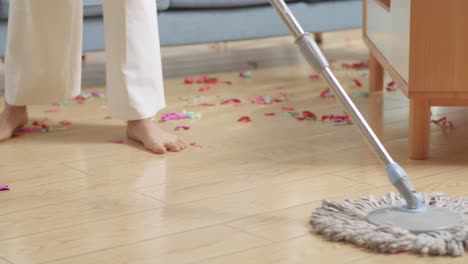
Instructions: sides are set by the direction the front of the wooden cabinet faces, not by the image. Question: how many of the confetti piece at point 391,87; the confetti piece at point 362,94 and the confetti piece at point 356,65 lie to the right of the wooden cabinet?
3

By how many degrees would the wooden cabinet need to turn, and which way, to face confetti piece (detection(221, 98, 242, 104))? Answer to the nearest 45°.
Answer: approximately 45° to its right

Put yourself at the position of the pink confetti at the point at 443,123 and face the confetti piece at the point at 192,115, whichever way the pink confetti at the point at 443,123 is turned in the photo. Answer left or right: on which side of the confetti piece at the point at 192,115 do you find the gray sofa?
right

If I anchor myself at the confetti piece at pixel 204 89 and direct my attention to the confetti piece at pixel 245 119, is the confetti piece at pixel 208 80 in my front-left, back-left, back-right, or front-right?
back-left
